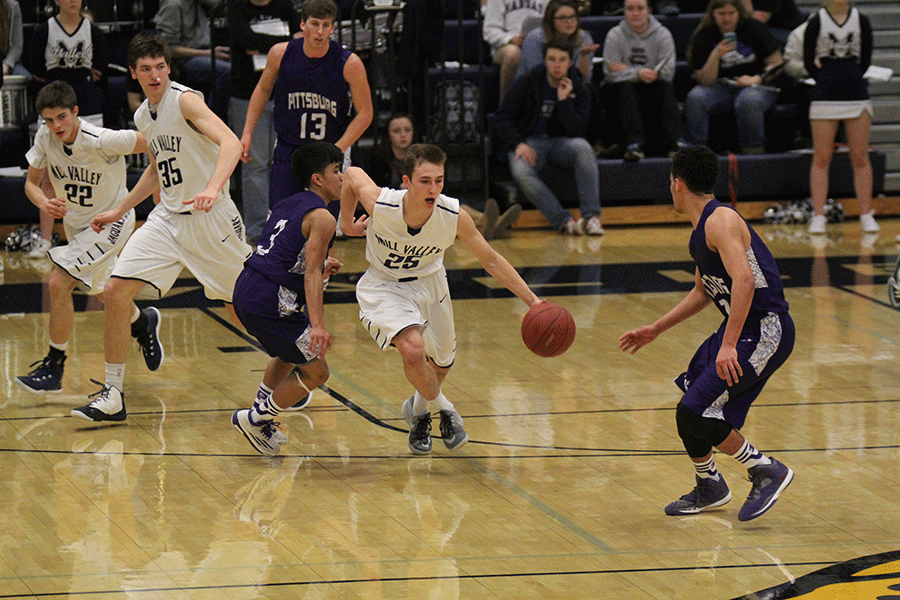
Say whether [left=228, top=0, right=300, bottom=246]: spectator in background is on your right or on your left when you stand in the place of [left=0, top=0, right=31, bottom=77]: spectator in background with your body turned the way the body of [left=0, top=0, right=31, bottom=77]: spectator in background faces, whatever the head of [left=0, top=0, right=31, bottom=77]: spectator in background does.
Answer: on your left

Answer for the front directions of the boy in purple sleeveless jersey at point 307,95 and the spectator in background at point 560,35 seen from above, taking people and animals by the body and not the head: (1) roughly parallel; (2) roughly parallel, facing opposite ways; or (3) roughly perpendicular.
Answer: roughly parallel

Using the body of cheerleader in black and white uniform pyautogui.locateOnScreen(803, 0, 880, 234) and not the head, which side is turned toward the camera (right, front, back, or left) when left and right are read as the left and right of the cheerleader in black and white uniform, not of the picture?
front

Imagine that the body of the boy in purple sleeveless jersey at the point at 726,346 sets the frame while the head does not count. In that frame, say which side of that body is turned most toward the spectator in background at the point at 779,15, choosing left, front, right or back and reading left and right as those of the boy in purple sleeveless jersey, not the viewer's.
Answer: right

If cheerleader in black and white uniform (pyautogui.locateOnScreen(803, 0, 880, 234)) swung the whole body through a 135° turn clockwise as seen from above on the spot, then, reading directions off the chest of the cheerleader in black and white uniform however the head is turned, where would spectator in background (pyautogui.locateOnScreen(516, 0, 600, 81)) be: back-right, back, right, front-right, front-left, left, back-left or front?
front-left

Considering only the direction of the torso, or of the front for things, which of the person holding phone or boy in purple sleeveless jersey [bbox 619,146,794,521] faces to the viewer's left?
the boy in purple sleeveless jersey

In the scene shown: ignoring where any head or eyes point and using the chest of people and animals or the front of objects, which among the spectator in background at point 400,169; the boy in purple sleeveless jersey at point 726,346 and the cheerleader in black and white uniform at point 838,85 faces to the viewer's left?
the boy in purple sleeveless jersey

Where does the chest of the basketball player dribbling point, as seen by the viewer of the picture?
toward the camera

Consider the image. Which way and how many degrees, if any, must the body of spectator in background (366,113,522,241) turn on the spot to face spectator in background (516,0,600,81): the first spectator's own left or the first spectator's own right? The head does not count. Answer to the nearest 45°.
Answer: approximately 90° to the first spectator's own left

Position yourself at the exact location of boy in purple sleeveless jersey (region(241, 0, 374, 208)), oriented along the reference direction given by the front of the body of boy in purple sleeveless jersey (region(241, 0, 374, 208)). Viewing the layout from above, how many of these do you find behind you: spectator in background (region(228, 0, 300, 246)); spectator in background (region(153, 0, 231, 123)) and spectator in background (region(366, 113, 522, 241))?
3

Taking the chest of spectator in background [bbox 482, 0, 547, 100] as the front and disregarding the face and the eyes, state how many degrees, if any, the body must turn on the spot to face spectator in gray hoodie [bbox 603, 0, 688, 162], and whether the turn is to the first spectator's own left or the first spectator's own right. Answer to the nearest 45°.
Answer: approximately 90° to the first spectator's own left

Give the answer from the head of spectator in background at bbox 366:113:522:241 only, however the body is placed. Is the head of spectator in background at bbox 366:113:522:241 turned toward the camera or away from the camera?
toward the camera

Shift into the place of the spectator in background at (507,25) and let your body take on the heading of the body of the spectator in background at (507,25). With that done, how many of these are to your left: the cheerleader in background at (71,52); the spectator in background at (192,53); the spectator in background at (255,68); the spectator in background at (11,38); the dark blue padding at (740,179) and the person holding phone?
2

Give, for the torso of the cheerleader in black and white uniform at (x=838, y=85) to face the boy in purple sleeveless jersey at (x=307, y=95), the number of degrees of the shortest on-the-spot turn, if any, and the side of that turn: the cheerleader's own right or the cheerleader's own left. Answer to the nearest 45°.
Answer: approximately 45° to the cheerleader's own right

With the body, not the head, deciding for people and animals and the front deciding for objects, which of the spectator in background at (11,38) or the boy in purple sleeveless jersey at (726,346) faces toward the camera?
the spectator in background

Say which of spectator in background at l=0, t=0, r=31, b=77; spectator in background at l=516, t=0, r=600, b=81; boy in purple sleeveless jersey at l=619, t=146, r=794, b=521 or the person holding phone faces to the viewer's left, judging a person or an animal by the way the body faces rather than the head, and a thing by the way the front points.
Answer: the boy in purple sleeveless jersey

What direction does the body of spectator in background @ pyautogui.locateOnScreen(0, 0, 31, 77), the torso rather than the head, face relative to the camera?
toward the camera

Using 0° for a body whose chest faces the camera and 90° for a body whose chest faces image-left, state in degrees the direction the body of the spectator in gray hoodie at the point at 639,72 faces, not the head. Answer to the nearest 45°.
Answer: approximately 0°

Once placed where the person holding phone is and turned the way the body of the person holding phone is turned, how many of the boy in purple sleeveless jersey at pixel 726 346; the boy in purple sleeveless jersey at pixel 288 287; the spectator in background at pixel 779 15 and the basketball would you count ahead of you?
3

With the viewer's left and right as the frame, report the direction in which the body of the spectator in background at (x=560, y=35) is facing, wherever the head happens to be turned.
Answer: facing the viewer

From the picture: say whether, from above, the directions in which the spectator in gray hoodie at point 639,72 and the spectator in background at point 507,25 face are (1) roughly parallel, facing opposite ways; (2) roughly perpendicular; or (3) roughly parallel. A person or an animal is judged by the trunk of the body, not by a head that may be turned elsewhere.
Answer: roughly parallel
